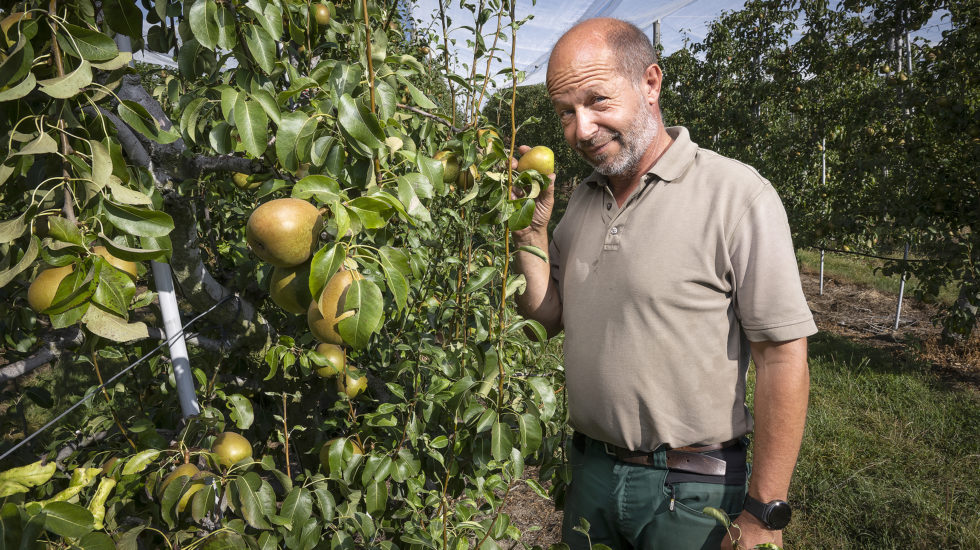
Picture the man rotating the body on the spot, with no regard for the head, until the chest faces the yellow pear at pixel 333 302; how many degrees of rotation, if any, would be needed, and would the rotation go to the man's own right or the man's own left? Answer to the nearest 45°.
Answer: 0° — they already face it

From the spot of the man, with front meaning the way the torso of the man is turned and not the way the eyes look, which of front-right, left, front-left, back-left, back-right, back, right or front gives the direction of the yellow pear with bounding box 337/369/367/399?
front-right

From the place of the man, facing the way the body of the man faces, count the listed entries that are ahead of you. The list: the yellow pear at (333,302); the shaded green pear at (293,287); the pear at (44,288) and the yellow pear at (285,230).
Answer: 4

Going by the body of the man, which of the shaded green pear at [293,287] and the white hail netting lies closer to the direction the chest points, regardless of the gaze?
the shaded green pear

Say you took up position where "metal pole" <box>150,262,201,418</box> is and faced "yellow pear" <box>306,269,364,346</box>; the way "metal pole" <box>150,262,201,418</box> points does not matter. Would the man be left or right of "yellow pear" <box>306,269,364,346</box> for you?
left

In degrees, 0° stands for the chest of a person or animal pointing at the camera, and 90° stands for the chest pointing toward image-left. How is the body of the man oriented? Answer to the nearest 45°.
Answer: approximately 45°

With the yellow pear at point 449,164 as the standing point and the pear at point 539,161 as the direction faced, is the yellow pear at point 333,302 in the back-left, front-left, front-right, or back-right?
back-right
